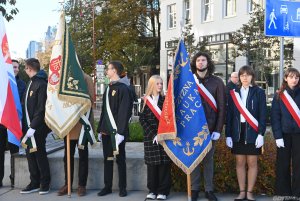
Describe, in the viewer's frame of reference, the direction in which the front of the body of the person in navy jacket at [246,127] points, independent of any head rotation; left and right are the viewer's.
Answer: facing the viewer

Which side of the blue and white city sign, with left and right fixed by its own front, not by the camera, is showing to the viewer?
front

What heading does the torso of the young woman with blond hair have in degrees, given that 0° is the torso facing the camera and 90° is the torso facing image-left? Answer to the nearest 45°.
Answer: approximately 315°

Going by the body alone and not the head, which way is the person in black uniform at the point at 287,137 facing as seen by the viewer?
toward the camera

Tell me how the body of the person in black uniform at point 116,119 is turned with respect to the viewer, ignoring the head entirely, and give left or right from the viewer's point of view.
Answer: facing the viewer and to the left of the viewer

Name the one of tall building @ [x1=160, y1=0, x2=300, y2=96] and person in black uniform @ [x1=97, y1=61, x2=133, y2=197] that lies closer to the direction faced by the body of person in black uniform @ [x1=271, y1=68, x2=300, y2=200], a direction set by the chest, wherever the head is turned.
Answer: the person in black uniform

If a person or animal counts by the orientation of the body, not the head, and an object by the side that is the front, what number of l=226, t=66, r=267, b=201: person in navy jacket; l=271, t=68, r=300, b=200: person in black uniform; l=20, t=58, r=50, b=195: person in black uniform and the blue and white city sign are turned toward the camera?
3

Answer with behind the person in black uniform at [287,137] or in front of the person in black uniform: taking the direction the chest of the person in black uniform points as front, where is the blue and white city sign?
behind

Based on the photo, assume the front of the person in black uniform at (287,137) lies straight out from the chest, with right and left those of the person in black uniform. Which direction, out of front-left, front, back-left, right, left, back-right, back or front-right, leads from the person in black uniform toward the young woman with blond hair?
right

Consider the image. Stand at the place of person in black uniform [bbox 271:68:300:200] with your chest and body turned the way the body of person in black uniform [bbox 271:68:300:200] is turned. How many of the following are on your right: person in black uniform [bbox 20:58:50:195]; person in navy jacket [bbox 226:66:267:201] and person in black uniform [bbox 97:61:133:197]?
3

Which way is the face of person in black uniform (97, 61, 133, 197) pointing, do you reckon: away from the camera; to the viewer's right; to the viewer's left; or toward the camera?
to the viewer's left

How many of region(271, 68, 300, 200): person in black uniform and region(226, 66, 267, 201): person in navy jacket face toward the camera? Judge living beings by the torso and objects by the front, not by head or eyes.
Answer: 2

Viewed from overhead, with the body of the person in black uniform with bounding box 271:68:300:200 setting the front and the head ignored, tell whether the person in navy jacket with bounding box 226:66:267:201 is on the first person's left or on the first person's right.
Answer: on the first person's right

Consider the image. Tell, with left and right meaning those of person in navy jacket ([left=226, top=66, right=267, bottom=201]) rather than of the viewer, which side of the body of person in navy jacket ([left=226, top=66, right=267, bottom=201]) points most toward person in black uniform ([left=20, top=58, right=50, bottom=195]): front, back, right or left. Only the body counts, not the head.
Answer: right

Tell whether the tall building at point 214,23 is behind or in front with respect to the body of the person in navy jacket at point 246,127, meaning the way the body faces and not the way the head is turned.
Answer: behind
